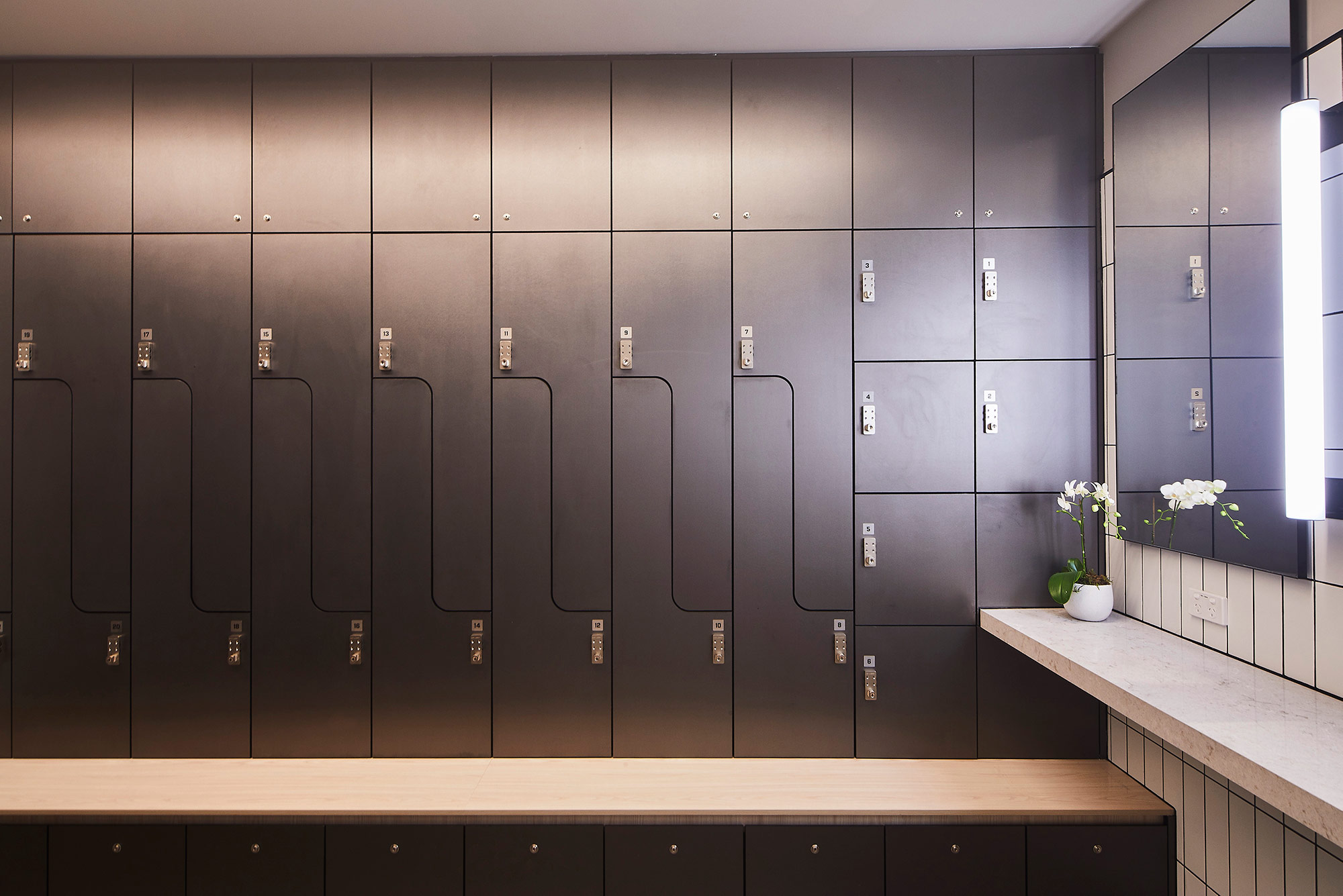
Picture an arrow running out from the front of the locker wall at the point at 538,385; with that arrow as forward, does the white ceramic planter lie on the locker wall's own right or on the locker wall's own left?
on the locker wall's own left

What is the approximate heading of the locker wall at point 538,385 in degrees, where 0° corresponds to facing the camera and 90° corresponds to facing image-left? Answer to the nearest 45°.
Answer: approximately 0°
